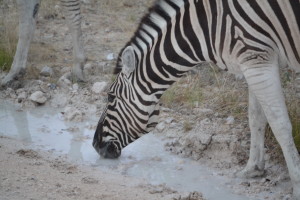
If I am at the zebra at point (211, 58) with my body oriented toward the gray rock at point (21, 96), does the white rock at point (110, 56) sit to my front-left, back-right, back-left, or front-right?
front-right

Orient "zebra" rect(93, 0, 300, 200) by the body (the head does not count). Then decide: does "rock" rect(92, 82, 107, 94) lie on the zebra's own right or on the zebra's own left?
on the zebra's own right

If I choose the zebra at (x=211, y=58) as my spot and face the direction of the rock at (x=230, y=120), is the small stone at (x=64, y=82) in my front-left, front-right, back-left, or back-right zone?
front-left

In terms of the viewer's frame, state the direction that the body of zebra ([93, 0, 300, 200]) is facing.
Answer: to the viewer's left

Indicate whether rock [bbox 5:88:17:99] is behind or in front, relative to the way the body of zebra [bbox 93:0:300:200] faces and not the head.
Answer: in front

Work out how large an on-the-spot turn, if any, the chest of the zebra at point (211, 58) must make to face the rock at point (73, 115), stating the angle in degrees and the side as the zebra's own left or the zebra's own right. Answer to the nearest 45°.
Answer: approximately 45° to the zebra's own right

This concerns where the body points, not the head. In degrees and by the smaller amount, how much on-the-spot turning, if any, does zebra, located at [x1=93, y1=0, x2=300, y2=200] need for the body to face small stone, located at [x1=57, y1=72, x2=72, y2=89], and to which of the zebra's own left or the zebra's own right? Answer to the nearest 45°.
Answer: approximately 45° to the zebra's own right

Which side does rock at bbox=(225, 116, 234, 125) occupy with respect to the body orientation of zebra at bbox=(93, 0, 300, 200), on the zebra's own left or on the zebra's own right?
on the zebra's own right

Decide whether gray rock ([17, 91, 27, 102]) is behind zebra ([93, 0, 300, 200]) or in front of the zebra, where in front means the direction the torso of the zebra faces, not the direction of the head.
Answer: in front

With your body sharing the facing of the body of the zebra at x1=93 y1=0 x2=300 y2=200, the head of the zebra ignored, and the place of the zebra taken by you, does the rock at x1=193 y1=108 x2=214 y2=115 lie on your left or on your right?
on your right

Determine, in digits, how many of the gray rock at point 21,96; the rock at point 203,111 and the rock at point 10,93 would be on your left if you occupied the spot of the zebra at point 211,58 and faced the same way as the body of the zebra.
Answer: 0

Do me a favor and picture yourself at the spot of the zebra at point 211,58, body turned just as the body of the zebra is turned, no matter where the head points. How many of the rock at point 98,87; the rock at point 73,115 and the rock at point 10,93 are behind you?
0

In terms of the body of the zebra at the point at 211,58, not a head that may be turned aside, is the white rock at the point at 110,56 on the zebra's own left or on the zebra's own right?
on the zebra's own right

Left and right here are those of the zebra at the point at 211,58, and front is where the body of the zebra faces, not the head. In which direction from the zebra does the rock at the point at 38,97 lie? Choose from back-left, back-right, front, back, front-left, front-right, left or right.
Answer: front-right
